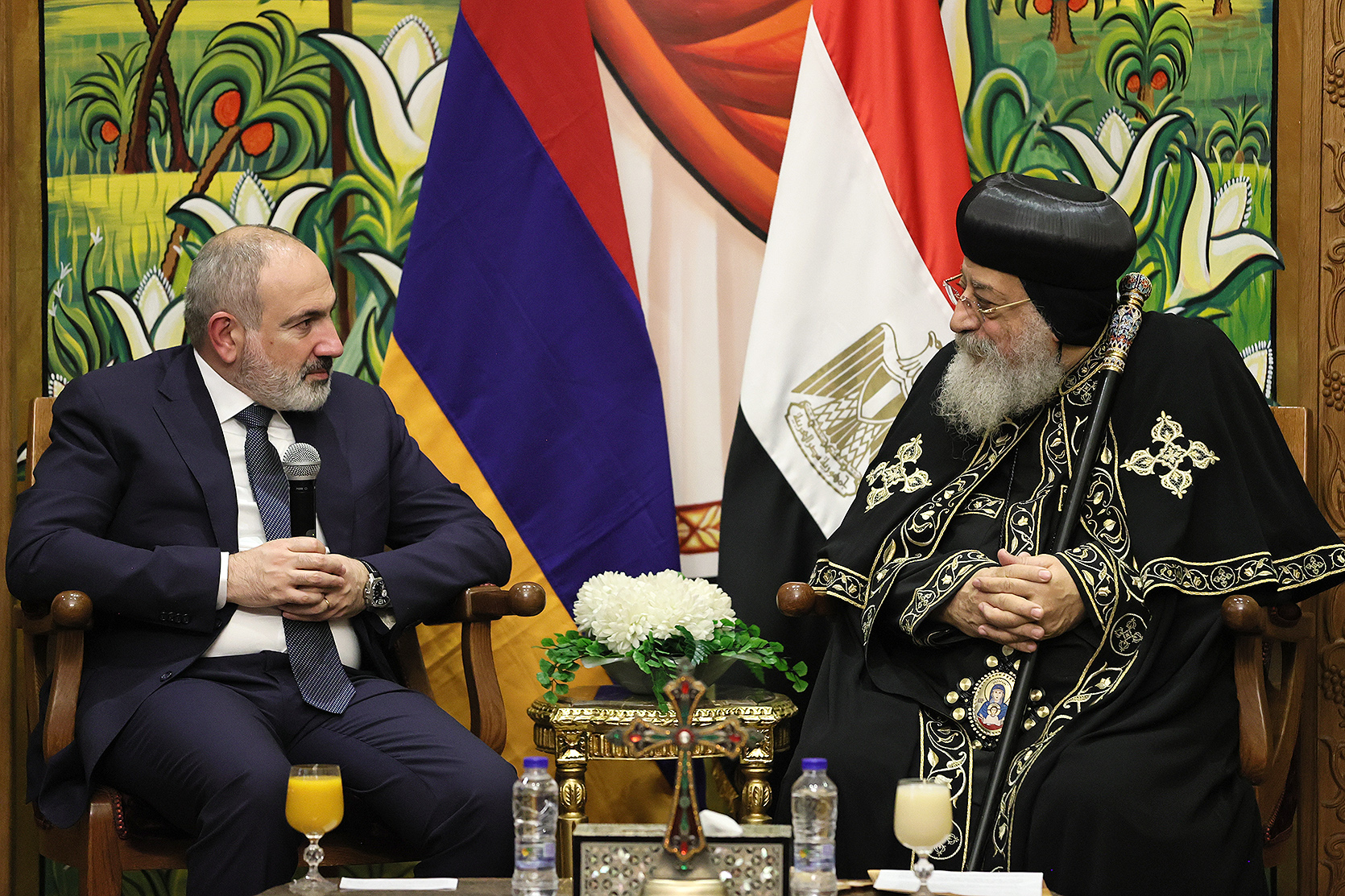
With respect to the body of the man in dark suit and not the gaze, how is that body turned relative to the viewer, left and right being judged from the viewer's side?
facing the viewer and to the right of the viewer

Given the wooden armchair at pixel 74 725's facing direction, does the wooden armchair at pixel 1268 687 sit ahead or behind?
ahead

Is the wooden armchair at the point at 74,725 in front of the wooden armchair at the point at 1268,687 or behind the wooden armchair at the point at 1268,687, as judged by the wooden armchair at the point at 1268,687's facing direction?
in front

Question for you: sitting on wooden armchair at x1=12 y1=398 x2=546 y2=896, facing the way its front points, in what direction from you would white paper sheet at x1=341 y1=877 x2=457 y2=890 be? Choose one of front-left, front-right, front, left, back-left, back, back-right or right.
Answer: front

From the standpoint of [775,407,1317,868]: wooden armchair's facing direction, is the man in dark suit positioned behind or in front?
in front

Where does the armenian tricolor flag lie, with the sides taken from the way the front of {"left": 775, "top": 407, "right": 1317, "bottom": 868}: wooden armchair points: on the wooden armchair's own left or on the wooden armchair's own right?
on the wooden armchair's own right

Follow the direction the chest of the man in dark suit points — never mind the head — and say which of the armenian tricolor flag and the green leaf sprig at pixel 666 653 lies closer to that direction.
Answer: the green leaf sprig

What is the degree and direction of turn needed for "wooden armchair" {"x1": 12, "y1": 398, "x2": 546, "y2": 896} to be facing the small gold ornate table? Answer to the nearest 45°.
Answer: approximately 45° to its left

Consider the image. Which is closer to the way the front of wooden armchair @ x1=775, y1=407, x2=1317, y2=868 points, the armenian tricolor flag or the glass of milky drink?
the glass of milky drink

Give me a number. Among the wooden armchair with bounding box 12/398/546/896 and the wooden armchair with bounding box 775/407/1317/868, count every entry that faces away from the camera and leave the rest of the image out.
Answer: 0

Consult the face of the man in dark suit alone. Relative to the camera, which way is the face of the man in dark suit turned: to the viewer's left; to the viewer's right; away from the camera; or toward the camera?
to the viewer's right

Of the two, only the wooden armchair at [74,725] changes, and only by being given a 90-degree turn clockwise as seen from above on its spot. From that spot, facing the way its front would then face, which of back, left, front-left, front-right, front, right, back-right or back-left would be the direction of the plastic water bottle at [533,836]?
left

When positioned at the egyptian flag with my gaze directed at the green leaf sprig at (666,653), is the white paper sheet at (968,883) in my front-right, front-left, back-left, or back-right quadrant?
front-left

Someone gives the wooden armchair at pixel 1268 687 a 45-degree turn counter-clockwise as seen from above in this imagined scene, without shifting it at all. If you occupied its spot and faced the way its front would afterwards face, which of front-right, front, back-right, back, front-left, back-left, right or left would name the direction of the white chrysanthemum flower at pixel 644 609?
right
